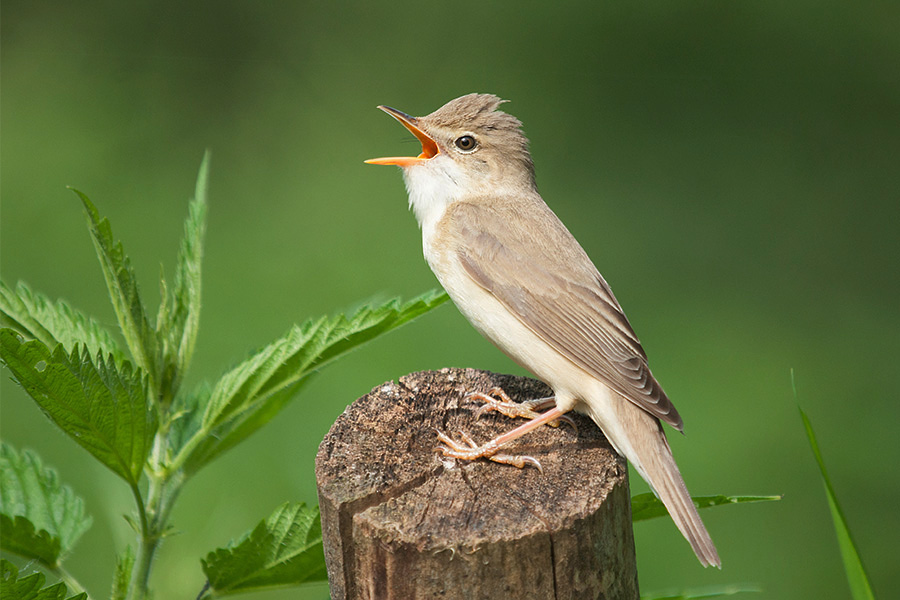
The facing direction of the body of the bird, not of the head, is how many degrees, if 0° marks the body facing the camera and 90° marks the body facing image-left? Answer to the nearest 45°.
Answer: approximately 90°

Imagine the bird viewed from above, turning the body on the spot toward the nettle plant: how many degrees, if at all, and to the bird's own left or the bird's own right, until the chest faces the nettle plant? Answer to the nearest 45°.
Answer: approximately 45° to the bird's own left
